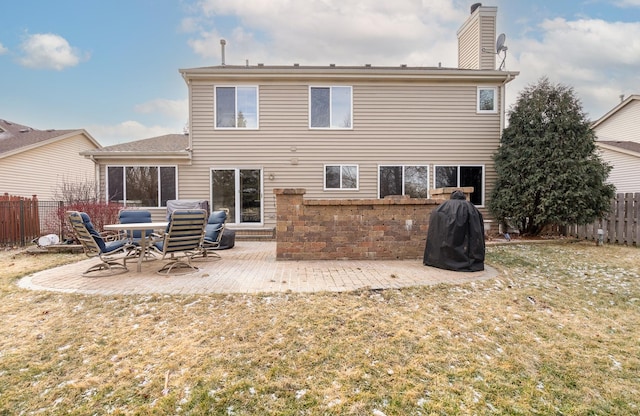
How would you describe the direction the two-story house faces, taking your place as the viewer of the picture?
facing away from the viewer

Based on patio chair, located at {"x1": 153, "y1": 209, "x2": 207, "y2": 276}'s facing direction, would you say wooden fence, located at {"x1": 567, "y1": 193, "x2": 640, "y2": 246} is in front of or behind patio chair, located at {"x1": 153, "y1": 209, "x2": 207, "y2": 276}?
behind

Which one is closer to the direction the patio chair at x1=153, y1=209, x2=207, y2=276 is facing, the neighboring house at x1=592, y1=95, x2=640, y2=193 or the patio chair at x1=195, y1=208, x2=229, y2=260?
the patio chair

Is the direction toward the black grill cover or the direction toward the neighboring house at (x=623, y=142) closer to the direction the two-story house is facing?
the neighboring house

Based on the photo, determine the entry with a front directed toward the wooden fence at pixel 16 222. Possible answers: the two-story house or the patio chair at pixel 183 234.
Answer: the patio chair

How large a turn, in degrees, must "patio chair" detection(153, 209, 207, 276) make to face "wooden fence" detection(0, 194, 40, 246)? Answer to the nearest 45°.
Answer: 0° — it already faces it

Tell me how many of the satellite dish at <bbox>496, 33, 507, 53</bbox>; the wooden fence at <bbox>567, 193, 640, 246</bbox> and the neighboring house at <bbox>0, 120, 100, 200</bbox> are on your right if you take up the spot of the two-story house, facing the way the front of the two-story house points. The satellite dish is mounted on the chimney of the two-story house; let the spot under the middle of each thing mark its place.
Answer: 2

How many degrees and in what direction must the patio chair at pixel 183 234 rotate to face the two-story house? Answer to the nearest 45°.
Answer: approximately 90° to its right

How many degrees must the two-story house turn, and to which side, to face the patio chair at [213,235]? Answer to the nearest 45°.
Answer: approximately 135° to its left

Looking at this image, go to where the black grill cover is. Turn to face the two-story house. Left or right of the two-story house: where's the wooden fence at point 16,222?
left

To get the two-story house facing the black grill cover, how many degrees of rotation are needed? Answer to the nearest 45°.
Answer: approximately 180°
